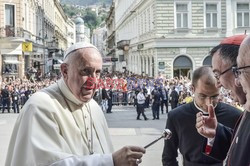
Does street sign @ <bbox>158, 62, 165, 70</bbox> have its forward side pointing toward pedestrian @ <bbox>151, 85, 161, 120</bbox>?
yes

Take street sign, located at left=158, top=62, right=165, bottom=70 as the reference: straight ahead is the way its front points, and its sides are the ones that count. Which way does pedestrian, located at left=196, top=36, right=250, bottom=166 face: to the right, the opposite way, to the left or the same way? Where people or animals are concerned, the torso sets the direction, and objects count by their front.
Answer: to the right

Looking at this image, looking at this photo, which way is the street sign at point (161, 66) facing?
toward the camera

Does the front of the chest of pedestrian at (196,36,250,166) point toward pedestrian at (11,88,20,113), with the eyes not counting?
no

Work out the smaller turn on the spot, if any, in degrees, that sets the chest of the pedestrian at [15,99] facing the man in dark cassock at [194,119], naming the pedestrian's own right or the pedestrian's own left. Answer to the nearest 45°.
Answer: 0° — they already face them

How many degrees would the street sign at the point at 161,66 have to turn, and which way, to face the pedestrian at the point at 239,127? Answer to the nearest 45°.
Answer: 0° — it already faces them

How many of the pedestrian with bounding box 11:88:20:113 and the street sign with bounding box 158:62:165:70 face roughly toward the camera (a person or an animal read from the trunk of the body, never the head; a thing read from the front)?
2

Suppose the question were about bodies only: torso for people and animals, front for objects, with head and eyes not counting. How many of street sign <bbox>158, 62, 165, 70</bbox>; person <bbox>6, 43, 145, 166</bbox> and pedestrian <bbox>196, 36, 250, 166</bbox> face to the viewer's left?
1

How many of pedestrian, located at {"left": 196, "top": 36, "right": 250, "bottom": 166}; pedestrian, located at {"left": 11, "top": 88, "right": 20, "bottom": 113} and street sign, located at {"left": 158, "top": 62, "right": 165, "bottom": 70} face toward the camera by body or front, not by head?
2

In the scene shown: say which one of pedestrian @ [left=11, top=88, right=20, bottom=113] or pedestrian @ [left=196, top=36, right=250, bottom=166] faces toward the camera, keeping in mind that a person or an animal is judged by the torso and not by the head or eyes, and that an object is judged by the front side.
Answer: pedestrian @ [left=11, top=88, right=20, bottom=113]

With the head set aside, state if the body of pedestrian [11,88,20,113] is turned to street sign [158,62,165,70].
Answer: no

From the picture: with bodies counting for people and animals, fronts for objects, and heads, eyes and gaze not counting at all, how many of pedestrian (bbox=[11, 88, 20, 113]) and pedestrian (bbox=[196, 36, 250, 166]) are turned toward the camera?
1

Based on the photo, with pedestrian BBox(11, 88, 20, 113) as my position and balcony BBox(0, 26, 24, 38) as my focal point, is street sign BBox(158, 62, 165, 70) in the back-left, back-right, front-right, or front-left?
front-right

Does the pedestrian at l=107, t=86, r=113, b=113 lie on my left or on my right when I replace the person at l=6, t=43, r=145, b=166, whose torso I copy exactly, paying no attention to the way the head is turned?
on my left

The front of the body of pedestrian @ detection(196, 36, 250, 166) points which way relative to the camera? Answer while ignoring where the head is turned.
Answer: to the viewer's left
